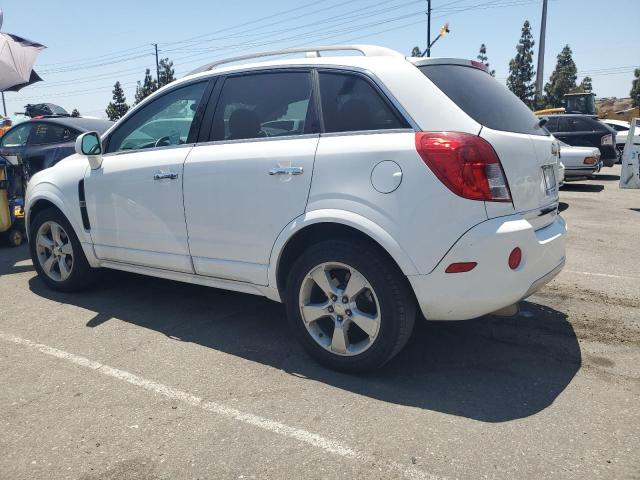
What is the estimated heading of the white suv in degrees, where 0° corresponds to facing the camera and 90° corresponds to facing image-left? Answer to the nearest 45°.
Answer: approximately 135°

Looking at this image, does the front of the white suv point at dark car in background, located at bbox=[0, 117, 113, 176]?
yes

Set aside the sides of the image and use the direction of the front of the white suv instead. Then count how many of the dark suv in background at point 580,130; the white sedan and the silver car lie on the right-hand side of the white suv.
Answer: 3

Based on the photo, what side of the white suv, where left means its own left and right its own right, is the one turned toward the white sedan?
right

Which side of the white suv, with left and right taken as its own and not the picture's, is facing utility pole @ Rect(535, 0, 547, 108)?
right

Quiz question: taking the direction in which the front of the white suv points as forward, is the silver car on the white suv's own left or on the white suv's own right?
on the white suv's own right

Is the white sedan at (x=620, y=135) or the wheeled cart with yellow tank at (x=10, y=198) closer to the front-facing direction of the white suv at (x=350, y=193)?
the wheeled cart with yellow tank

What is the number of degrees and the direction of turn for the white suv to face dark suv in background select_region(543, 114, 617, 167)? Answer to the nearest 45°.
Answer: approximately 90° to its right
